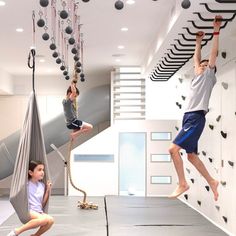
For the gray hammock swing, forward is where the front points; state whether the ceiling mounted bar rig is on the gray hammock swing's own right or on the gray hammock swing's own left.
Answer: on the gray hammock swing's own left

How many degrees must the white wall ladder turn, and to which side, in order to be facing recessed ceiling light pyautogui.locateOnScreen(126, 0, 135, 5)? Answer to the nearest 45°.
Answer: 0° — it already faces it

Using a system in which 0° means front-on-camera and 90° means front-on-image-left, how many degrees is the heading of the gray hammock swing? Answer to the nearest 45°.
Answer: approximately 315°

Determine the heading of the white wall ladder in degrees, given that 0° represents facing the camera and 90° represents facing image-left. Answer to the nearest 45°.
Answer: approximately 0°

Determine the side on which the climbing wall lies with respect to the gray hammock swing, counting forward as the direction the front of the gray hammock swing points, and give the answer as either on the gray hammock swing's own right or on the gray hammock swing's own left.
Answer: on the gray hammock swing's own left

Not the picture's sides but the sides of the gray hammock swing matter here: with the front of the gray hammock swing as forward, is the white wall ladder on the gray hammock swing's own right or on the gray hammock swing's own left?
on the gray hammock swing's own left
